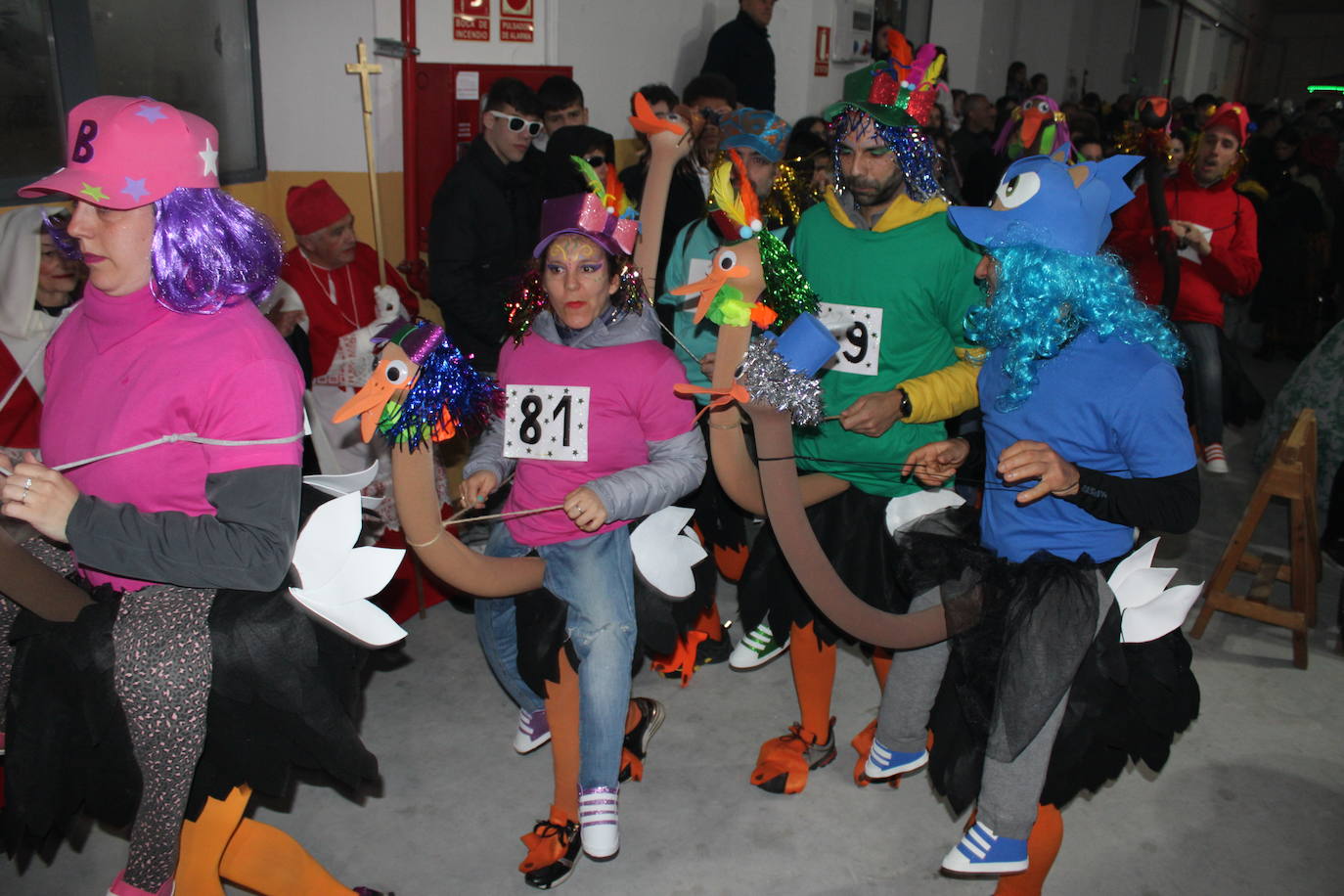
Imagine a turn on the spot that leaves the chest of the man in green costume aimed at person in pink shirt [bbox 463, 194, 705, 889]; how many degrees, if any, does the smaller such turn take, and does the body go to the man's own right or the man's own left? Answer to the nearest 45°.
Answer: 0° — they already face them

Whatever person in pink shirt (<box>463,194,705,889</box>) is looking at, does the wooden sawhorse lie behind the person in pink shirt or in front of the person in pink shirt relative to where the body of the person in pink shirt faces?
behind

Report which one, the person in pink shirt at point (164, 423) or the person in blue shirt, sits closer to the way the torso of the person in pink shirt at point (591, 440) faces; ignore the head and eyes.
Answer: the person in pink shirt

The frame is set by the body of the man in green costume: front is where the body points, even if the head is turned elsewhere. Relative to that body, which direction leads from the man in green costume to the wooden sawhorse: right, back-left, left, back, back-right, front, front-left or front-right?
back

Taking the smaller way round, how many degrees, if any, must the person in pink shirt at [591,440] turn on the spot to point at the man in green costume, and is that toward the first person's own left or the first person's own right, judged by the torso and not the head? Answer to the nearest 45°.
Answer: approximately 135° to the first person's own left

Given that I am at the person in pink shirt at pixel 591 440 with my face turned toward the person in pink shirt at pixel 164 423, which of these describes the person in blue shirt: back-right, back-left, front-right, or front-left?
back-left

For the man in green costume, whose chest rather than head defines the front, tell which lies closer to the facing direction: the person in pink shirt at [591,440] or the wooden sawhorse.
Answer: the person in pink shirt

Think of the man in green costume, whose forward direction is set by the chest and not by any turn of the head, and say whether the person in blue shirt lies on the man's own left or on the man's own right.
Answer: on the man's own left

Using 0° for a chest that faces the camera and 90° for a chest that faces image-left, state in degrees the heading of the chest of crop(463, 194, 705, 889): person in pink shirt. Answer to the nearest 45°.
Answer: approximately 45°

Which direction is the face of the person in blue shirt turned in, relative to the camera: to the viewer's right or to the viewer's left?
to the viewer's left
